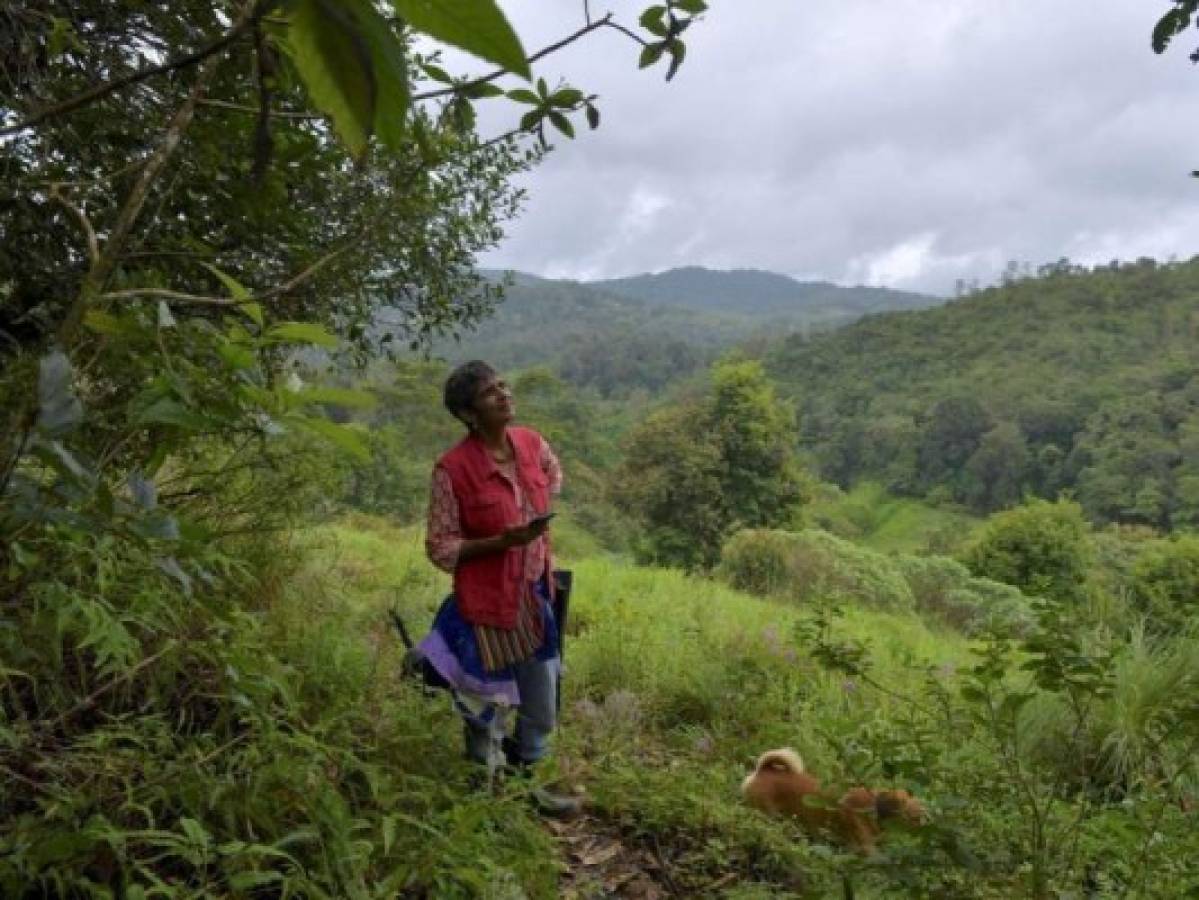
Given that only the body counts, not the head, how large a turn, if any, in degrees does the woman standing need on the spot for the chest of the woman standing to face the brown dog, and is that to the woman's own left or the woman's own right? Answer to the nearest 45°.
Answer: approximately 45° to the woman's own left

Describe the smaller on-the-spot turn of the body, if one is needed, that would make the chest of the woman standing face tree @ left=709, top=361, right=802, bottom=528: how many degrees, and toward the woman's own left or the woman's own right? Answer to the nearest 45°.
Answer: approximately 135° to the woman's own left

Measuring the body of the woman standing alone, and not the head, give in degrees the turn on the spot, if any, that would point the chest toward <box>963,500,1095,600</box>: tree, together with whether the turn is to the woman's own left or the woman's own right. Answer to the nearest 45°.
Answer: approximately 90° to the woman's own left

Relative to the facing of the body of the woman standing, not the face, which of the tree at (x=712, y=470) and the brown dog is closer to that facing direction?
the brown dog
